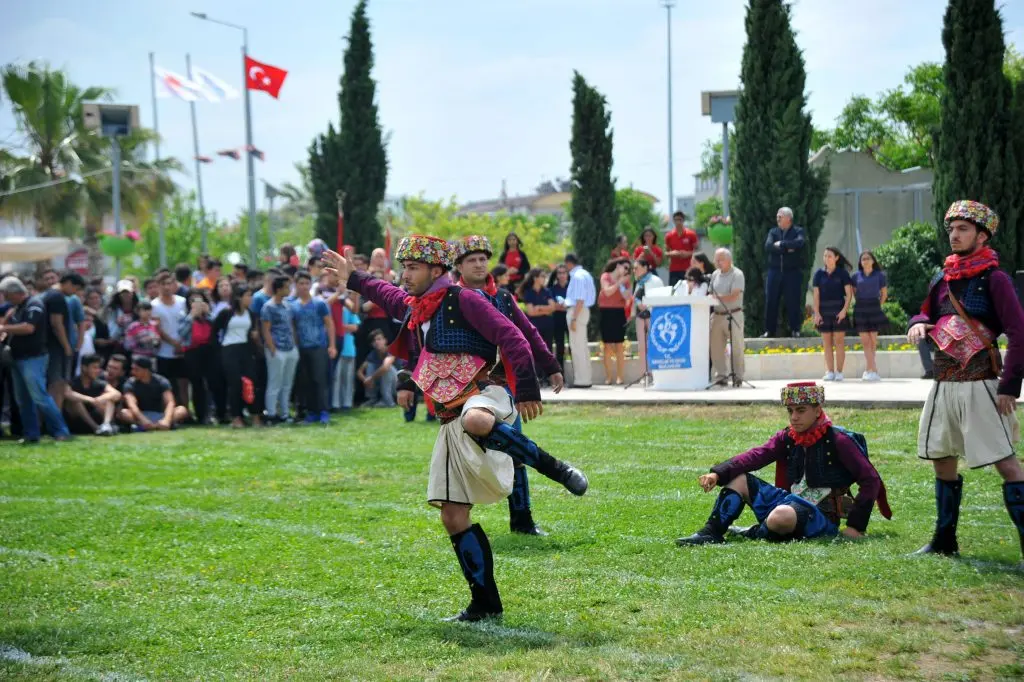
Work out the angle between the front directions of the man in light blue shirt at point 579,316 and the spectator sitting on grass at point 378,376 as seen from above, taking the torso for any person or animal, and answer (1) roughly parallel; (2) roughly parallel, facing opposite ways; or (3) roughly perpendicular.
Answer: roughly perpendicular

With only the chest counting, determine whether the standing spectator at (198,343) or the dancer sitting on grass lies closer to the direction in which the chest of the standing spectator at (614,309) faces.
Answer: the dancer sitting on grass

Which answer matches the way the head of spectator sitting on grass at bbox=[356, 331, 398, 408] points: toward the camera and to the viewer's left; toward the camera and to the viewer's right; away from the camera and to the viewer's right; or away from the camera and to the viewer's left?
toward the camera and to the viewer's right

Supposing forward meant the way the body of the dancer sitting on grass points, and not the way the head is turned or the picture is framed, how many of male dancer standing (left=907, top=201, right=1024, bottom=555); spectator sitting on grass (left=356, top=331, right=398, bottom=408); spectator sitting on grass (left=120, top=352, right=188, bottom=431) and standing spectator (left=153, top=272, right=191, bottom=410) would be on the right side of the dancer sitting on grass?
3

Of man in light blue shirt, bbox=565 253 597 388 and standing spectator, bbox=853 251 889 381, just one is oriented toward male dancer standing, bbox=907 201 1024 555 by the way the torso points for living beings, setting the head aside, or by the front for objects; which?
the standing spectator
